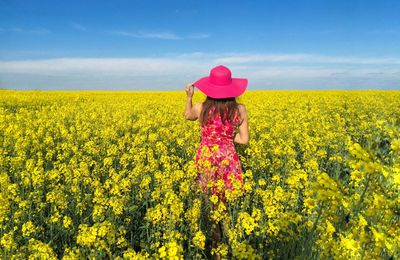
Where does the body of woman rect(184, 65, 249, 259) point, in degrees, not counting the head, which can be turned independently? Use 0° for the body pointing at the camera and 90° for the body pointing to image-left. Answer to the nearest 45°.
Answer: approximately 180°
